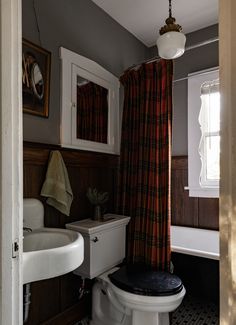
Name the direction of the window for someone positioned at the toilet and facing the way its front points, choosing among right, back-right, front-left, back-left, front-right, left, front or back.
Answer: left

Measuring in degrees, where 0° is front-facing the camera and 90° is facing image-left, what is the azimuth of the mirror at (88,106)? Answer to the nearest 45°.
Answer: approximately 315°

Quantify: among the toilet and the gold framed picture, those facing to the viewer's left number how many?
0

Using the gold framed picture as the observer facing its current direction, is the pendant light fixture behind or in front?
in front

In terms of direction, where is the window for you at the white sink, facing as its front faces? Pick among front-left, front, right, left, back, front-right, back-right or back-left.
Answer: left

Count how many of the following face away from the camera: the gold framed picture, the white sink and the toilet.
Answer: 0

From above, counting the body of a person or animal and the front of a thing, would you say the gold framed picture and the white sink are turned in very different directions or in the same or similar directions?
same or similar directions

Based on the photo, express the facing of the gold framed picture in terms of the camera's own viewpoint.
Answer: facing the viewer and to the right of the viewer

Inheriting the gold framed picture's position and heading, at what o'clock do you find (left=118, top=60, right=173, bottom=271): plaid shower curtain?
The plaid shower curtain is roughly at 10 o'clock from the gold framed picture.

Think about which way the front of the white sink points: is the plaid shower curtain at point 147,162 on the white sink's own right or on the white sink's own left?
on the white sink's own left
